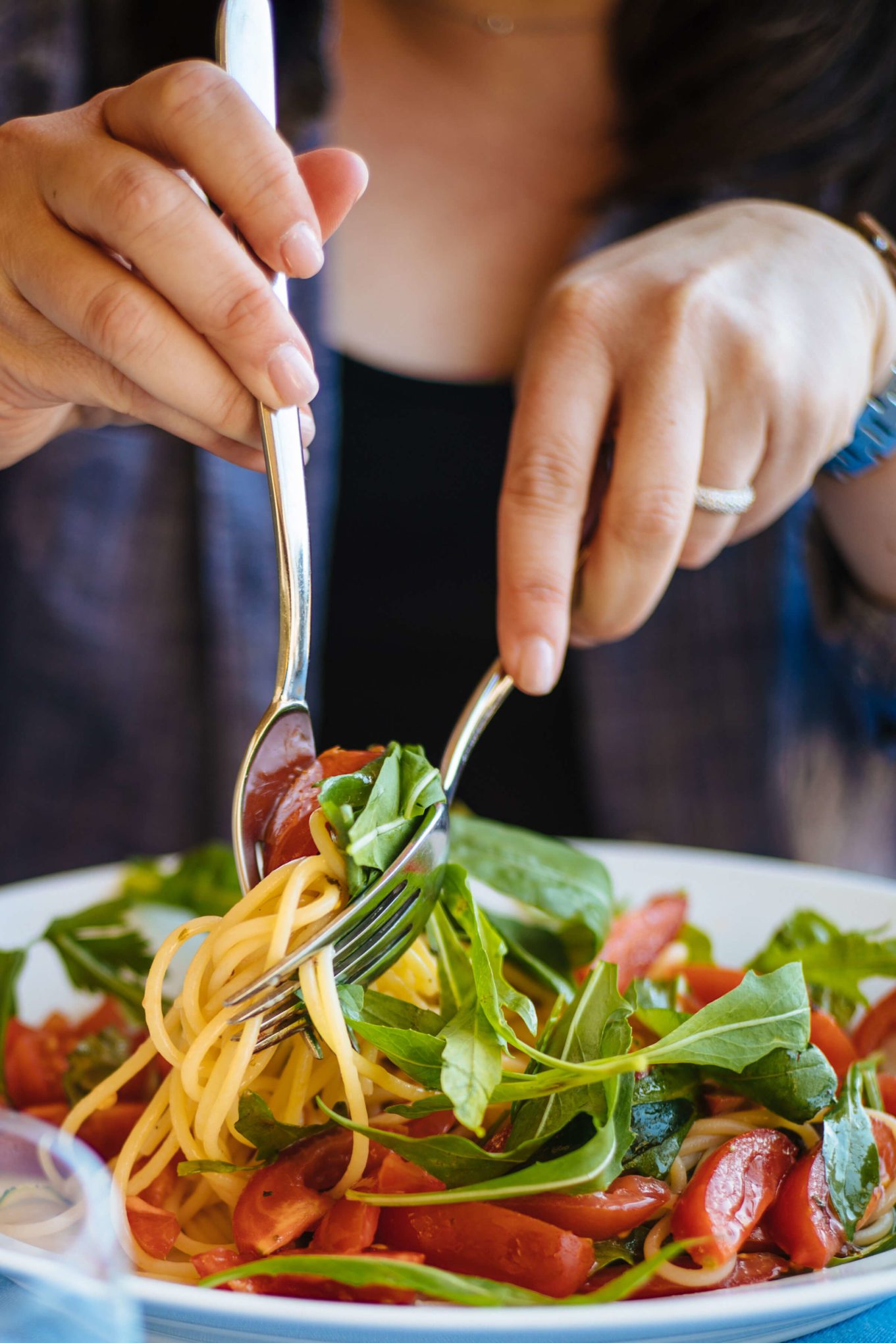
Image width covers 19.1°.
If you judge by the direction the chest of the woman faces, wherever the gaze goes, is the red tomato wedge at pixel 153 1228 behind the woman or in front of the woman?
in front

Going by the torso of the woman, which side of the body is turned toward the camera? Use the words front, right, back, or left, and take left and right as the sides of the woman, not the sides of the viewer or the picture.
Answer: front

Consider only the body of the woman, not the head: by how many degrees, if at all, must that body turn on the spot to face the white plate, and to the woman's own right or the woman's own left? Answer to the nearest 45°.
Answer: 0° — they already face it

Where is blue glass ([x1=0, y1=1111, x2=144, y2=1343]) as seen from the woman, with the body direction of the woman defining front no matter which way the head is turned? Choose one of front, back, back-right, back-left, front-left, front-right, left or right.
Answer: front

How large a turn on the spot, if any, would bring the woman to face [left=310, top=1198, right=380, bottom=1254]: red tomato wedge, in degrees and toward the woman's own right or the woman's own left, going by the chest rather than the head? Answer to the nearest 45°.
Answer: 0° — they already face it

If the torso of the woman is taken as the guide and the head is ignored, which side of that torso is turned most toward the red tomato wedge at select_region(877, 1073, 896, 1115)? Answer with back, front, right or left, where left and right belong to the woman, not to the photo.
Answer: front

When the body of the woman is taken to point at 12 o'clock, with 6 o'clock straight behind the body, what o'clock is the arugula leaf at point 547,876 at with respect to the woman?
The arugula leaf is roughly at 12 o'clock from the woman.

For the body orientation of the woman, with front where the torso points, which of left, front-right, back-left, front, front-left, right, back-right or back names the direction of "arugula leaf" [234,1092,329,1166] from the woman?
front

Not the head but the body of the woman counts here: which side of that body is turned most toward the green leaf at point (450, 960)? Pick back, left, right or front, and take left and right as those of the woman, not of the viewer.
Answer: front

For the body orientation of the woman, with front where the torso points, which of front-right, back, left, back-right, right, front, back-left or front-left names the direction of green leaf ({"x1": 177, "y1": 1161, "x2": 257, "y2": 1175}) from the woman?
front

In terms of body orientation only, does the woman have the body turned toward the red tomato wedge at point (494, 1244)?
yes
